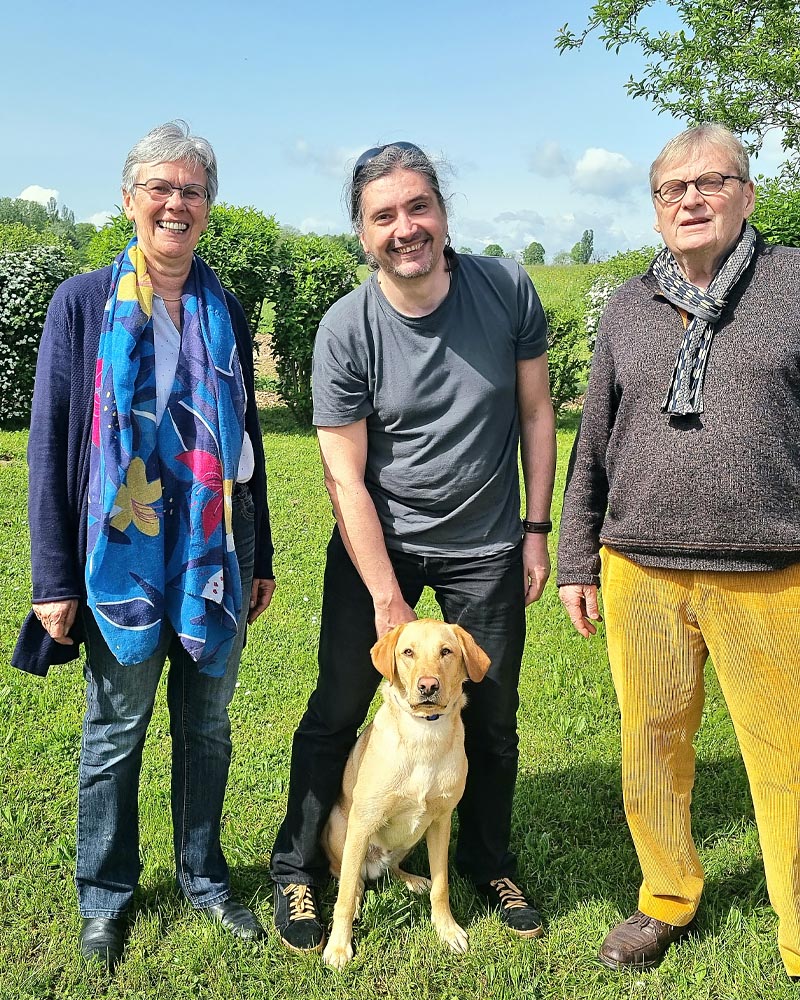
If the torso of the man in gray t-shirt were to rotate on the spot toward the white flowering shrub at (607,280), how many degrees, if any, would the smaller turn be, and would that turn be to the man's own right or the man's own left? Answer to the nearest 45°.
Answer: approximately 180°

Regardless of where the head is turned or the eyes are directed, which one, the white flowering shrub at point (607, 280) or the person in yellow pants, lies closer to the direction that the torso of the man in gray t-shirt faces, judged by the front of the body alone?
the person in yellow pants

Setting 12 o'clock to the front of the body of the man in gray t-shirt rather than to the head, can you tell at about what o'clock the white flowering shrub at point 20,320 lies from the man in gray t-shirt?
The white flowering shrub is roughly at 5 o'clock from the man in gray t-shirt.

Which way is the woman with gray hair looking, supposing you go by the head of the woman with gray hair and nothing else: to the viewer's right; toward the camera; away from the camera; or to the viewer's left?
toward the camera

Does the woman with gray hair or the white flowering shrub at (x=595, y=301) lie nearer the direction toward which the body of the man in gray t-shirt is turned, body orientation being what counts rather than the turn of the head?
the woman with gray hair

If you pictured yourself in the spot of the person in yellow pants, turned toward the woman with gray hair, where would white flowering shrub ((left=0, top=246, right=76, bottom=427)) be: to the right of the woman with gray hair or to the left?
right

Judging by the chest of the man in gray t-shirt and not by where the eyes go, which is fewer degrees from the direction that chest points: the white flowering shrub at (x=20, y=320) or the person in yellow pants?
the person in yellow pants

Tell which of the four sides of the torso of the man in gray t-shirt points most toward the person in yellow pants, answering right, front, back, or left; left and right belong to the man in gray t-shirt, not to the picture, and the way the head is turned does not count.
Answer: left

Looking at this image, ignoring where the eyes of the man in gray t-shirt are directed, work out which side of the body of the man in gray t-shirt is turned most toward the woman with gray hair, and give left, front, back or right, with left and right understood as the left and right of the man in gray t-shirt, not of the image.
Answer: right

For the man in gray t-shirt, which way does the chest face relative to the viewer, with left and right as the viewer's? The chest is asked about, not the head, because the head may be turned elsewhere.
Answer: facing the viewer

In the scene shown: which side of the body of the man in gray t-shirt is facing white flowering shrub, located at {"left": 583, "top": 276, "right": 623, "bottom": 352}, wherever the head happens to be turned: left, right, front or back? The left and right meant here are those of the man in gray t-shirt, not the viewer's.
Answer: back

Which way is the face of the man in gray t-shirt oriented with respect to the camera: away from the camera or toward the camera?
toward the camera

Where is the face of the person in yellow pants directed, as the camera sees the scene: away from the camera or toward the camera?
toward the camera
